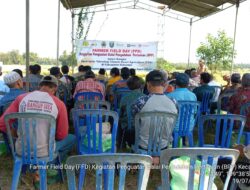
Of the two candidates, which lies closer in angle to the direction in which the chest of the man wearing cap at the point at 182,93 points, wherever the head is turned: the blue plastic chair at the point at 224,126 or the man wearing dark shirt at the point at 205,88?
the man wearing dark shirt

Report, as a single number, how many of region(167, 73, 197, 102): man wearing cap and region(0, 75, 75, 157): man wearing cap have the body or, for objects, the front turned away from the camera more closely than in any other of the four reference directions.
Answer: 2

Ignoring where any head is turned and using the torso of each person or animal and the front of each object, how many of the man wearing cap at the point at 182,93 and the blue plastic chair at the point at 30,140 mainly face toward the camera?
0

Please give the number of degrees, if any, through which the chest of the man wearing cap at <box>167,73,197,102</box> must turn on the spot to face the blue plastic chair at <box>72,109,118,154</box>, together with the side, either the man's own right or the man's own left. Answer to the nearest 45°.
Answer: approximately 135° to the man's own left

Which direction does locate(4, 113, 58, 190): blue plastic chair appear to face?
away from the camera

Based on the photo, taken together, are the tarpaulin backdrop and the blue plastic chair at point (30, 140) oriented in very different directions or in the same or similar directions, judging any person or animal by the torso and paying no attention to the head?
very different directions

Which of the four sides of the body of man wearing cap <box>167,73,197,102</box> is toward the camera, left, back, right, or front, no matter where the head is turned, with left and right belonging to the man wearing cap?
back

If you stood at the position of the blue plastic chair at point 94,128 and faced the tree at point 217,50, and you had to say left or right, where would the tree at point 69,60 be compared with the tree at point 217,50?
left

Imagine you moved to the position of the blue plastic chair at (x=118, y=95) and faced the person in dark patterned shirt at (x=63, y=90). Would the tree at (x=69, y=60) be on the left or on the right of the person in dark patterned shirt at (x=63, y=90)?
right

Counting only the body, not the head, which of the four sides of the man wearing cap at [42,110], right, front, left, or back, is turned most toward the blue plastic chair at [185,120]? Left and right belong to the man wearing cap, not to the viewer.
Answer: right

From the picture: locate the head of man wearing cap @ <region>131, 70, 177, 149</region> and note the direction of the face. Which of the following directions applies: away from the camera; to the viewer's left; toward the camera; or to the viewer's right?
away from the camera

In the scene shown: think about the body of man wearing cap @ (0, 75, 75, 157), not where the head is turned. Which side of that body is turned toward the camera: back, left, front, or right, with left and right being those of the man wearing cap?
back

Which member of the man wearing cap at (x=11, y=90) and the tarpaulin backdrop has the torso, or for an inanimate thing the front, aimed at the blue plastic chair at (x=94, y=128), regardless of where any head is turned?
the tarpaulin backdrop

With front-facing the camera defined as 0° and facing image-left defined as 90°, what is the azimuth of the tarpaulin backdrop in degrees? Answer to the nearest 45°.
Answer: approximately 0°

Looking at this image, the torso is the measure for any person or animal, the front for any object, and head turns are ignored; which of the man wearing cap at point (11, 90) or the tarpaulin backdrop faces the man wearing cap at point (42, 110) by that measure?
the tarpaulin backdrop
